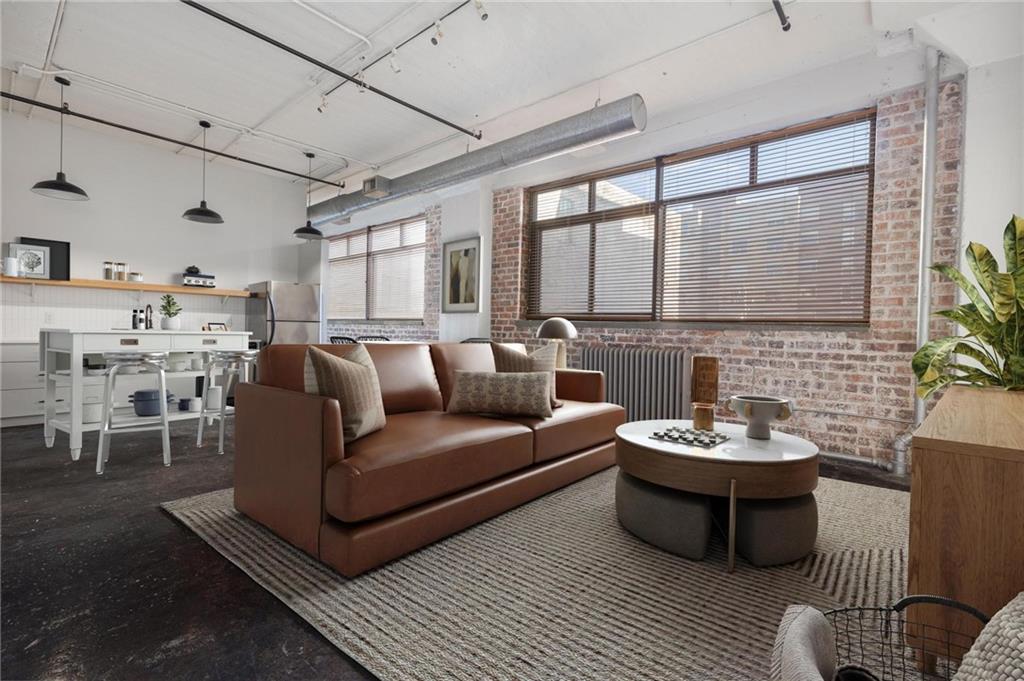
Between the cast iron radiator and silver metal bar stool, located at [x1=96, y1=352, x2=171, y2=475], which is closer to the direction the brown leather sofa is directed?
the cast iron radiator

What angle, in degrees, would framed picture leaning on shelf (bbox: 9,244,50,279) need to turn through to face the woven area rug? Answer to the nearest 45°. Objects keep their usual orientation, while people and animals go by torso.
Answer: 0° — it already faces it

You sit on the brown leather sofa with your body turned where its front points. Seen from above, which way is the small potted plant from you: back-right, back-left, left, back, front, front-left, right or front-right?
back

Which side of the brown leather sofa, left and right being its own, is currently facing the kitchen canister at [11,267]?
back

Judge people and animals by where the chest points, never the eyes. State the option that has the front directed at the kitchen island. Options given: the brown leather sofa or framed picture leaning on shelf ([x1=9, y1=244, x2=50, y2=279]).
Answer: the framed picture leaning on shelf

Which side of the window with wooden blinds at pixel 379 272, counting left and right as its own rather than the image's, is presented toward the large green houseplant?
left

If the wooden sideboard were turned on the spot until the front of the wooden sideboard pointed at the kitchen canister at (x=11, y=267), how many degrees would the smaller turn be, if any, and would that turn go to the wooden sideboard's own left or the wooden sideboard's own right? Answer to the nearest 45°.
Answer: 0° — it already faces it

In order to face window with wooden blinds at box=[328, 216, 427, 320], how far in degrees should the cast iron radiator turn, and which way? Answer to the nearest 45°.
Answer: approximately 90° to its right

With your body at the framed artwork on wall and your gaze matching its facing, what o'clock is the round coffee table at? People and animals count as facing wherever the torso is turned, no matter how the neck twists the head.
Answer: The round coffee table is roughly at 10 o'clock from the framed artwork on wall.

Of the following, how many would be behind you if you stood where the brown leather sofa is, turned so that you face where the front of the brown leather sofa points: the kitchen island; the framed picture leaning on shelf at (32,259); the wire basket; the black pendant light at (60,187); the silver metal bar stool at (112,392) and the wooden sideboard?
4

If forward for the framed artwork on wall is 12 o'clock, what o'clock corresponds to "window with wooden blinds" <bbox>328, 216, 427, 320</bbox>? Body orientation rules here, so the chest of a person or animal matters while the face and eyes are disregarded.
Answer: The window with wooden blinds is roughly at 3 o'clock from the framed artwork on wall.

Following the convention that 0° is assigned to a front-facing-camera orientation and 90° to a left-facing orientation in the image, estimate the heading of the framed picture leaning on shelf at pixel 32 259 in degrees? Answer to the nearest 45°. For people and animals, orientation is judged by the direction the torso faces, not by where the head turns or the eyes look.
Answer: approximately 0°
